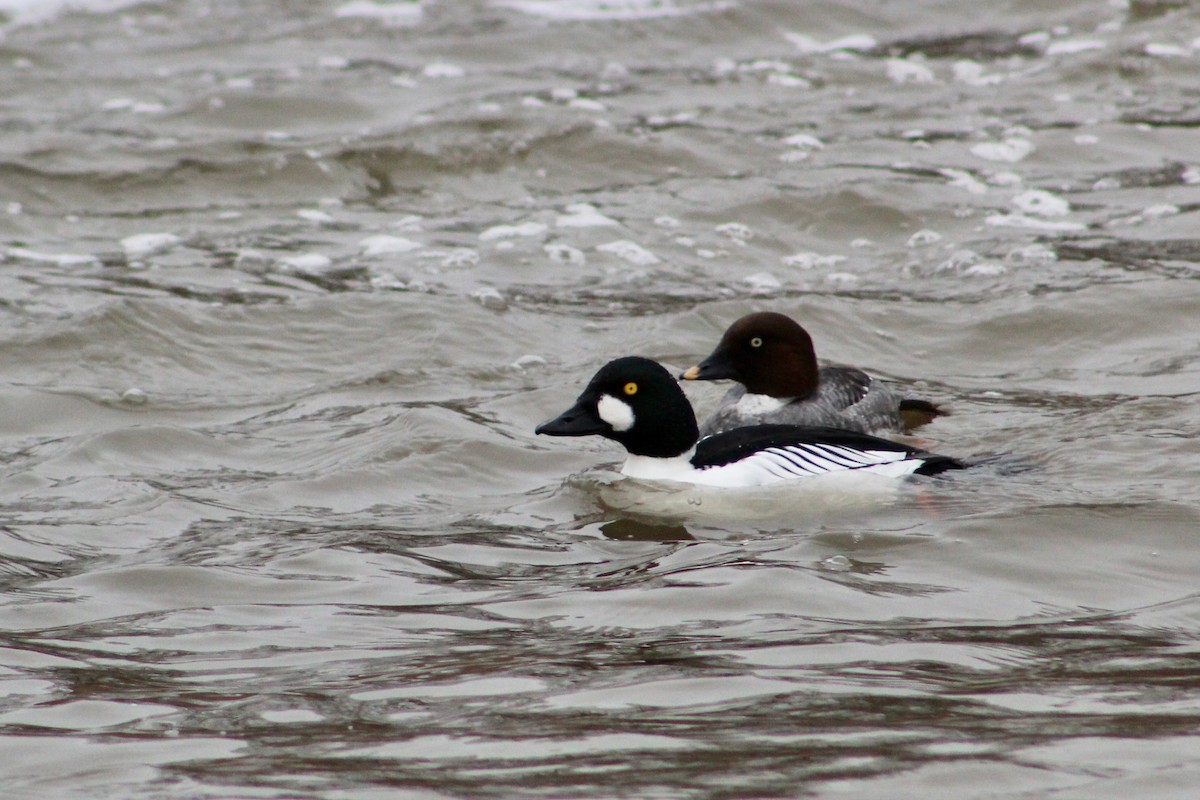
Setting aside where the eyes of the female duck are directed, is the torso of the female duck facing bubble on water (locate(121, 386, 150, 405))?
yes

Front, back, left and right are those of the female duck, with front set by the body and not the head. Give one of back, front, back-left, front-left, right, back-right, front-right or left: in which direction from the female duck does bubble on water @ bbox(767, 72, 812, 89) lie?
right

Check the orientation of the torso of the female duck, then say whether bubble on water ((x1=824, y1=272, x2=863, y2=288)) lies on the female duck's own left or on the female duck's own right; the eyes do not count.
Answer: on the female duck's own right

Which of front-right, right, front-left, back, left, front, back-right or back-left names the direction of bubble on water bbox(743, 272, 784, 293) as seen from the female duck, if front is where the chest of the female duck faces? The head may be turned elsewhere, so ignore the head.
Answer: right

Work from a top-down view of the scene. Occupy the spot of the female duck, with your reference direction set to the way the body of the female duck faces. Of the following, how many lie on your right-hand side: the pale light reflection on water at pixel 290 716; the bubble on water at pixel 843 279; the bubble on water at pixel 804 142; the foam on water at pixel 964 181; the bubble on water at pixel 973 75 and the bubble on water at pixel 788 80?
5

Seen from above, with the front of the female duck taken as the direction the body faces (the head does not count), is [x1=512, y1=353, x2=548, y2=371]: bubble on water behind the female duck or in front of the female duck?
in front

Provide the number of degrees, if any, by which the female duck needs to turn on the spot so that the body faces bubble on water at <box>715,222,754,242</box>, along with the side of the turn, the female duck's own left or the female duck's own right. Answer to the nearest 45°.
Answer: approximately 90° to the female duck's own right

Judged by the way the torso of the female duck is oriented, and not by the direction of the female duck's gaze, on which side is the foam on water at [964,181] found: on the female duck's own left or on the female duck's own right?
on the female duck's own right

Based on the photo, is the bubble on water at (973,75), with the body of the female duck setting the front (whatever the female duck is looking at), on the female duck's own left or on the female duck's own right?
on the female duck's own right

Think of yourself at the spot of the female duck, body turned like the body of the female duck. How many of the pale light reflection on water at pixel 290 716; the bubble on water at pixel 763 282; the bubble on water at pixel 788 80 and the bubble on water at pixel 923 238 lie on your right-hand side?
3

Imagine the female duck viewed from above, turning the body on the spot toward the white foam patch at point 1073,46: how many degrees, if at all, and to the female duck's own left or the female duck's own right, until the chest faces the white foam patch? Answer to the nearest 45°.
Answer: approximately 90° to the female duck's own right

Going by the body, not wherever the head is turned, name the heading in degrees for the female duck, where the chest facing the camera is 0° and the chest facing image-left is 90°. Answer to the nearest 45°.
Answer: approximately 90°
